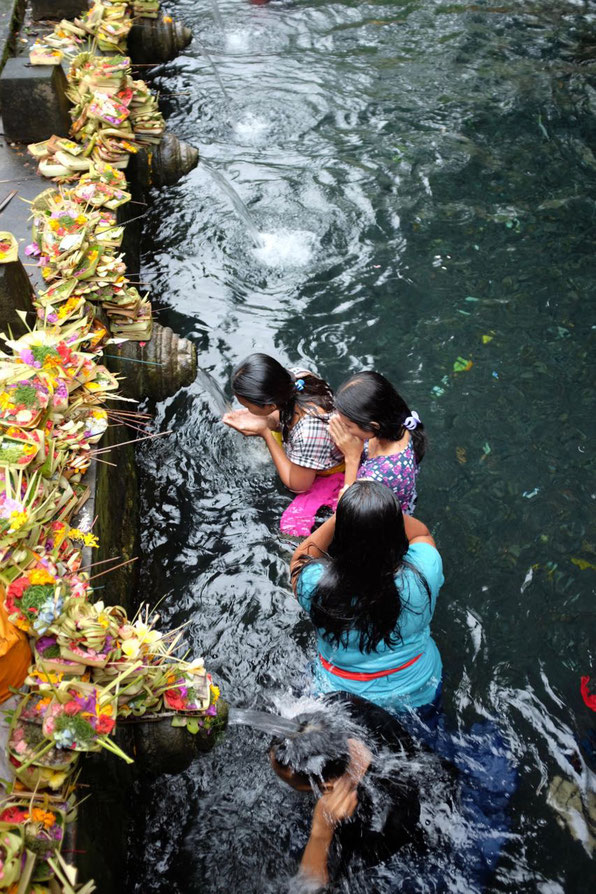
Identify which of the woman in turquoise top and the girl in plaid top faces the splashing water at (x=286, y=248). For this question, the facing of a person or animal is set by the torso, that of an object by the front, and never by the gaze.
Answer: the woman in turquoise top

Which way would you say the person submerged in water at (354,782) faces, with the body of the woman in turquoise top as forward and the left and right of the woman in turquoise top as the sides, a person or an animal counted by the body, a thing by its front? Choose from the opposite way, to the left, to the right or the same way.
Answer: to the left

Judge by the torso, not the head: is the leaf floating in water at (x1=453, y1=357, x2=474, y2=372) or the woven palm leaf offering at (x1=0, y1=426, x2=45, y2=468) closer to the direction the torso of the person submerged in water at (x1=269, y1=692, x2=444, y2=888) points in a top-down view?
the woven palm leaf offering

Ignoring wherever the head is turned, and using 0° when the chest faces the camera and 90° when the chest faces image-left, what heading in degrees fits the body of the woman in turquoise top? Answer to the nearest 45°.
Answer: approximately 180°

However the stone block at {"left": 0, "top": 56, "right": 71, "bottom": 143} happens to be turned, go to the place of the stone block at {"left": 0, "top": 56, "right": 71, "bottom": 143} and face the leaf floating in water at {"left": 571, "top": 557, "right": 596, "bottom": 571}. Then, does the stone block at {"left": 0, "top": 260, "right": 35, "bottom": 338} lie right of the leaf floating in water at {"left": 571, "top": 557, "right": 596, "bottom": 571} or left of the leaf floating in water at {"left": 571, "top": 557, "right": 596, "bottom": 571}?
right

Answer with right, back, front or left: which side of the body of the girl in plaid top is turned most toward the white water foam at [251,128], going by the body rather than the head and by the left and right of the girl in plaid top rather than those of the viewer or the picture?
right

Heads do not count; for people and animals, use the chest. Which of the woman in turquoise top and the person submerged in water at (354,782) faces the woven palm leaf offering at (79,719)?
the person submerged in water

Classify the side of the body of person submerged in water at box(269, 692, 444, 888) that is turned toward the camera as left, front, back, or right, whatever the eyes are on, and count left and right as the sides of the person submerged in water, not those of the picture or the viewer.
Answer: left

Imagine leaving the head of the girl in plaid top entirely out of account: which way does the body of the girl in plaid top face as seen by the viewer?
to the viewer's left

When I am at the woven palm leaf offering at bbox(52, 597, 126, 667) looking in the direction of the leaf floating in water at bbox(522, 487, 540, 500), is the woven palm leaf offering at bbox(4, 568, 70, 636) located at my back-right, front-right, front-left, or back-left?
back-left
